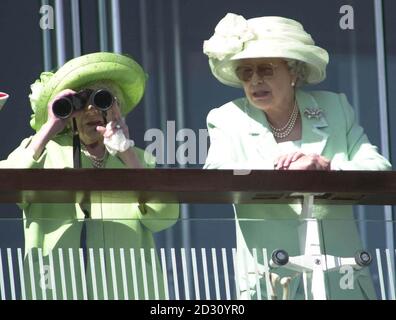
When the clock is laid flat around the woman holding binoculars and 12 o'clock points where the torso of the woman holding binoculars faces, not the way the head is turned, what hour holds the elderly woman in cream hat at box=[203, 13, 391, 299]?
The elderly woman in cream hat is roughly at 9 o'clock from the woman holding binoculars.

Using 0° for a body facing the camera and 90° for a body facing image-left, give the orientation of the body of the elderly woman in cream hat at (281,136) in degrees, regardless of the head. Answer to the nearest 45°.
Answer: approximately 0°

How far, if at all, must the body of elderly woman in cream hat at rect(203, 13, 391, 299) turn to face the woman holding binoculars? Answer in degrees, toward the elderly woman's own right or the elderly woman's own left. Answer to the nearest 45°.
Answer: approximately 90° to the elderly woman's own right

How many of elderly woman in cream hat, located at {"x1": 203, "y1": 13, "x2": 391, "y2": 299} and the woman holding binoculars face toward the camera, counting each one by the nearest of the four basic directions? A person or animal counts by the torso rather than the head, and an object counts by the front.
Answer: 2

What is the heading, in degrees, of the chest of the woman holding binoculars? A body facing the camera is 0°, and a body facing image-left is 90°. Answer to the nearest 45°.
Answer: approximately 0°
